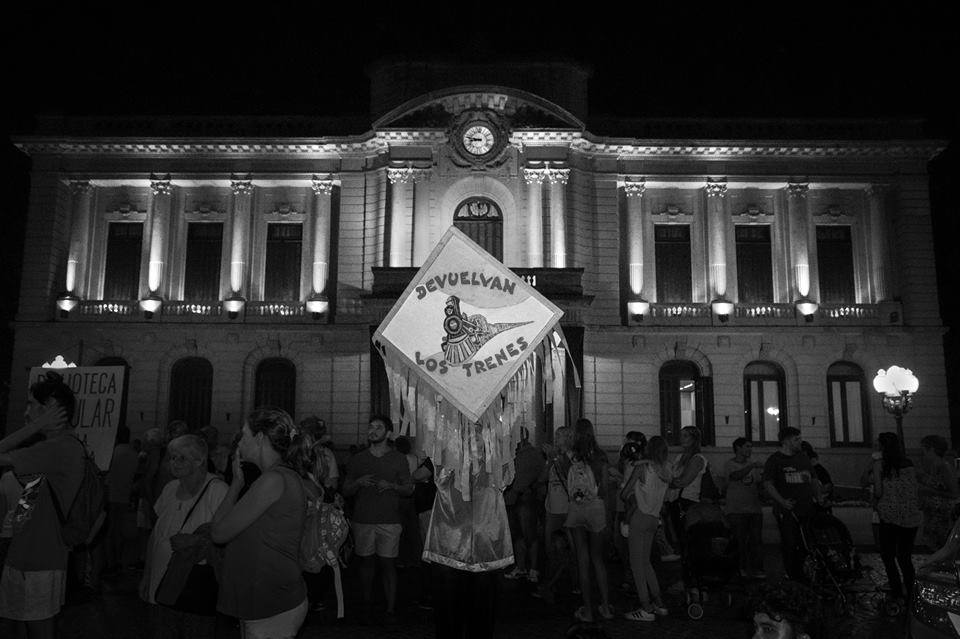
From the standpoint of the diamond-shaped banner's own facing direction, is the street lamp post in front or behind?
behind

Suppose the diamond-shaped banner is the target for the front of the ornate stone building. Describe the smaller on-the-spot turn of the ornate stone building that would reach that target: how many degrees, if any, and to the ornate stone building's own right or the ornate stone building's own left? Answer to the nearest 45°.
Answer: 0° — it already faces it

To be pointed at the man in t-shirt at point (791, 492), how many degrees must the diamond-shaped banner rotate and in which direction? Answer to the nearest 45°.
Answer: approximately 135° to its left

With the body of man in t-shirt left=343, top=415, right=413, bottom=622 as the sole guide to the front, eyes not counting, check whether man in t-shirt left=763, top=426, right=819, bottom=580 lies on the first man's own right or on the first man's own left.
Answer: on the first man's own left

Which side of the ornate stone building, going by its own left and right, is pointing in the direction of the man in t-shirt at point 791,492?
front

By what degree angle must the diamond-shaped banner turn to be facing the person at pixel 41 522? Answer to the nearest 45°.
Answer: approximately 90° to its right

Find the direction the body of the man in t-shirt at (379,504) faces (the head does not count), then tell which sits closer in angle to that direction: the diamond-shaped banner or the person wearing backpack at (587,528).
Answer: the diamond-shaped banner

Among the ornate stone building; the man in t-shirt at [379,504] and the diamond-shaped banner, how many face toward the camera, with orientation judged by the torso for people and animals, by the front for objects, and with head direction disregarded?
3

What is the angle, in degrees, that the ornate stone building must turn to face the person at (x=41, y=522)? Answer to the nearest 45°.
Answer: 0° — it already faces them

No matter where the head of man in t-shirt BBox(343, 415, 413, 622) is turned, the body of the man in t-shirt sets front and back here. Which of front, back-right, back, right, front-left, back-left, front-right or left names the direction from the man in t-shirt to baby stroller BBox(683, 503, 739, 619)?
left

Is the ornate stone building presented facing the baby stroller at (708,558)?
yes

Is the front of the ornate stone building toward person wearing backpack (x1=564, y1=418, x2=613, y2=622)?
yes
